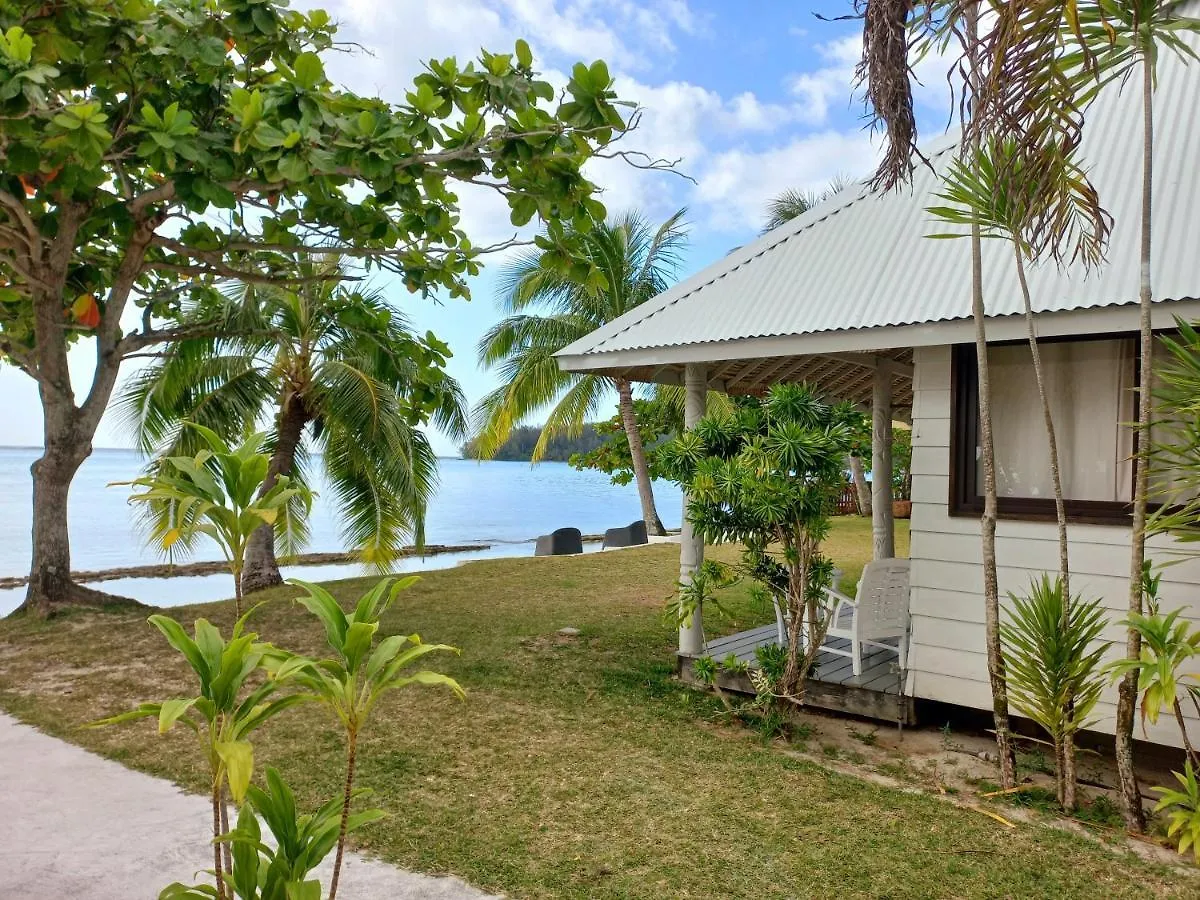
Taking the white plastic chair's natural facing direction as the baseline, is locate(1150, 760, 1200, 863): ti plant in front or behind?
behind

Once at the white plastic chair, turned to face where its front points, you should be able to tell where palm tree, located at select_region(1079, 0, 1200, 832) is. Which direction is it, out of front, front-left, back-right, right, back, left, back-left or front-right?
back

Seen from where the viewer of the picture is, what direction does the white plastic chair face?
facing away from the viewer and to the left of the viewer

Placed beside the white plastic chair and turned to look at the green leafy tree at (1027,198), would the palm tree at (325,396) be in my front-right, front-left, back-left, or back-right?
back-right

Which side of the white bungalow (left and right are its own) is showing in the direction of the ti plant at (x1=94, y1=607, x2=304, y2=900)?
left

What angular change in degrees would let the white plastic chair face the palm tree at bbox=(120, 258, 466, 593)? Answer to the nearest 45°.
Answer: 0° — it already faces it

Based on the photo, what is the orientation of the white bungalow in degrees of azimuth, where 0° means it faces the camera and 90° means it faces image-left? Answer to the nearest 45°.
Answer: approximately 135°

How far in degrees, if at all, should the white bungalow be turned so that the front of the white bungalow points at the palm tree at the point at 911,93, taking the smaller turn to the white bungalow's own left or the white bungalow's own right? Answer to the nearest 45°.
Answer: approximately 135° to the white bungalow's own left

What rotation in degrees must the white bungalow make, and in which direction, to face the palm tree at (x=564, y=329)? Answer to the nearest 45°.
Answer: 0° — it already faces it
